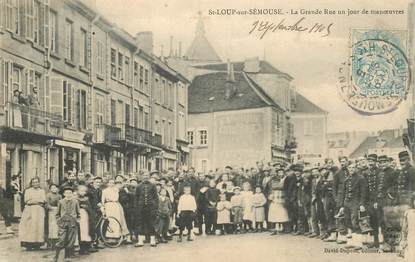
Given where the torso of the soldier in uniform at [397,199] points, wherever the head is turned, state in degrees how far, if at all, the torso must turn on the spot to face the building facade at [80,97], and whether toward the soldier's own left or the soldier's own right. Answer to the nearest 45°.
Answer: approximately 45° to the soldier's own right

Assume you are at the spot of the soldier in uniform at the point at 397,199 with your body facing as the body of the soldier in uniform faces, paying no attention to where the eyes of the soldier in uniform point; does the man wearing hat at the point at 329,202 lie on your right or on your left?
on your right

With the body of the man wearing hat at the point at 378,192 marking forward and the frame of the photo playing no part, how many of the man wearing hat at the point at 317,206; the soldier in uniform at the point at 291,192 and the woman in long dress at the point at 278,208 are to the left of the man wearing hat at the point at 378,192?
0

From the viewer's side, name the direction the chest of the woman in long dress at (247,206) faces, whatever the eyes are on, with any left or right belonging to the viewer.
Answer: facing the viewer

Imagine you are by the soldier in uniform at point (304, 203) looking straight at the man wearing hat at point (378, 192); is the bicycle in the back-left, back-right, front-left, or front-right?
back-right

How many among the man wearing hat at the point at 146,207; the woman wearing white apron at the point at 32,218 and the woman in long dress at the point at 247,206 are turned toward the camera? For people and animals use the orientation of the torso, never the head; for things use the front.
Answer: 3

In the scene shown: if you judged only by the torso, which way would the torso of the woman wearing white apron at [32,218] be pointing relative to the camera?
toward the camera

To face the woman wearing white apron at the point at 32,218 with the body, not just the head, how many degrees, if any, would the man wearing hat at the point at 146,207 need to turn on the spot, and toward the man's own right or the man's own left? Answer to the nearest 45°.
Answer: approximately 90° to the man's own right

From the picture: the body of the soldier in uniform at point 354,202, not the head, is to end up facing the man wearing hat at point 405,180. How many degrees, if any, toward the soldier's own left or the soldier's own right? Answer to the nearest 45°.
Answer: approximately 135° to the soldier's own left

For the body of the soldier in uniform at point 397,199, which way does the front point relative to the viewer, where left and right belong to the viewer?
facing the viewer and to the left of the viewer

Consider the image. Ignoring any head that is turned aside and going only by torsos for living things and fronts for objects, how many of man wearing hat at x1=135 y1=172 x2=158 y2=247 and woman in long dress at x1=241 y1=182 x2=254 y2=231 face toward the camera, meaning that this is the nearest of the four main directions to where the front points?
2
